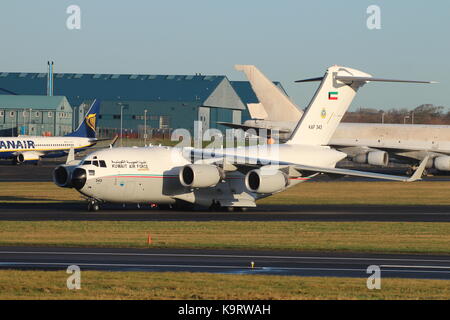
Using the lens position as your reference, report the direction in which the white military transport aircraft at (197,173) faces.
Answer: facing the viewer and to the left of the viewer
